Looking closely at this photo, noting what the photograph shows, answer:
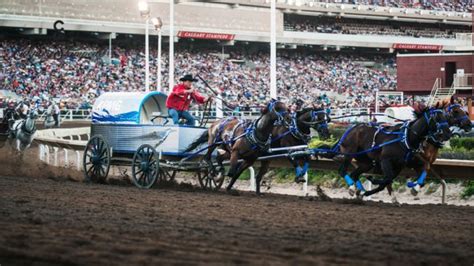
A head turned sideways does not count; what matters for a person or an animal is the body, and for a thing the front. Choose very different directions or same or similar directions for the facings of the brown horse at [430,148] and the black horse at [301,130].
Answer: same or similar directions

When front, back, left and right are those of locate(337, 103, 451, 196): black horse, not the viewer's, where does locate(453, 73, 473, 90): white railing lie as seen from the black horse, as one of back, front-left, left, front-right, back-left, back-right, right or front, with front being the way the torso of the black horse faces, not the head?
left

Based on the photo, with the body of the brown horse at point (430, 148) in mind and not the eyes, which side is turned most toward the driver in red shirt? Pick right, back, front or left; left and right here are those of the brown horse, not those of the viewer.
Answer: back

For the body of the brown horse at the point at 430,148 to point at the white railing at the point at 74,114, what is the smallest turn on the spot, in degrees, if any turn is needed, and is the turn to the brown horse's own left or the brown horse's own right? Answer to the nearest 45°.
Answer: approximately 135° to the brown horse's own left

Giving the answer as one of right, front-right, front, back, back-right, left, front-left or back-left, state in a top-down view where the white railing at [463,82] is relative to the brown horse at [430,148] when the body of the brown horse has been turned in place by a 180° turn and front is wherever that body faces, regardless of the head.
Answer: right

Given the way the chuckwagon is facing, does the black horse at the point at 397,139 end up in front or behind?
in front

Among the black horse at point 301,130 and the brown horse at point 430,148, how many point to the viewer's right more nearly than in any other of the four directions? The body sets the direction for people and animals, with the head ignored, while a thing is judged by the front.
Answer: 2

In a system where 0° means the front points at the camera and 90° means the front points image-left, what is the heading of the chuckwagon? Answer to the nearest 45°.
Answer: approximately 315°

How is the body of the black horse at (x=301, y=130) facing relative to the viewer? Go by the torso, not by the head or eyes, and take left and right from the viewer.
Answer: facing to the right of the viewer

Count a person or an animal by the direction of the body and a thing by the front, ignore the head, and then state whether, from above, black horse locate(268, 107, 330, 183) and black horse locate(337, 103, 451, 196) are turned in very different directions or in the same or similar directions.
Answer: same or similar directions

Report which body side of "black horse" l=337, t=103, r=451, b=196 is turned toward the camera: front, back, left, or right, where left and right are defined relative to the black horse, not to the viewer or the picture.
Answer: right

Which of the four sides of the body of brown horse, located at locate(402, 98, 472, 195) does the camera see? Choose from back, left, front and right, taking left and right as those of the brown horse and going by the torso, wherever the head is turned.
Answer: right

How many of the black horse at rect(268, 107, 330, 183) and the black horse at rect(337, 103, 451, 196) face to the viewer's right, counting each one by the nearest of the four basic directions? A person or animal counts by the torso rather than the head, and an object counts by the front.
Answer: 2

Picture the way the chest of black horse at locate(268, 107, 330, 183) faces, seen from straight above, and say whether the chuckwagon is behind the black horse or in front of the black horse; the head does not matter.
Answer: behind
